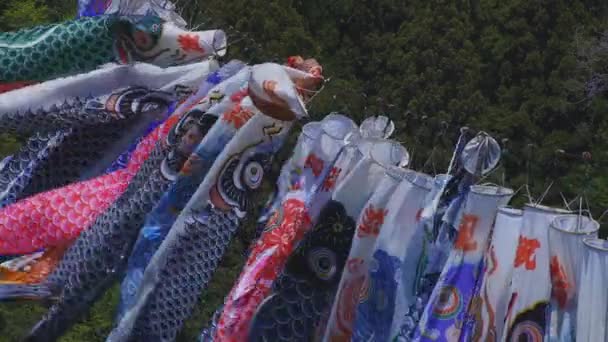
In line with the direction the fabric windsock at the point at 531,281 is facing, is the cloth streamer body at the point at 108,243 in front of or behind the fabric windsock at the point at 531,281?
behind

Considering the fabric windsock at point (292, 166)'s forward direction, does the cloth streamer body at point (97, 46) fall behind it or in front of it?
behind

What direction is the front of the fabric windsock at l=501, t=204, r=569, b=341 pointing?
to the viewer's right

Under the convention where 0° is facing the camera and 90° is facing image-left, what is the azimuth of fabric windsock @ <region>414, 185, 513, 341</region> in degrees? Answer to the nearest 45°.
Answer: approximately 270°

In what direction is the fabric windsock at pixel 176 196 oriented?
to the viewer's right

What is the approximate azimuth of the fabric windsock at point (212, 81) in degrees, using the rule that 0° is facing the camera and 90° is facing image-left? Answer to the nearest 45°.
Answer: approximately 270°

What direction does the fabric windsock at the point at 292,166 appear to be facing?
to the viewer's right

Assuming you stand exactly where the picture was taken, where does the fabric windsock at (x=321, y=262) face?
facing to the right of the viewer
